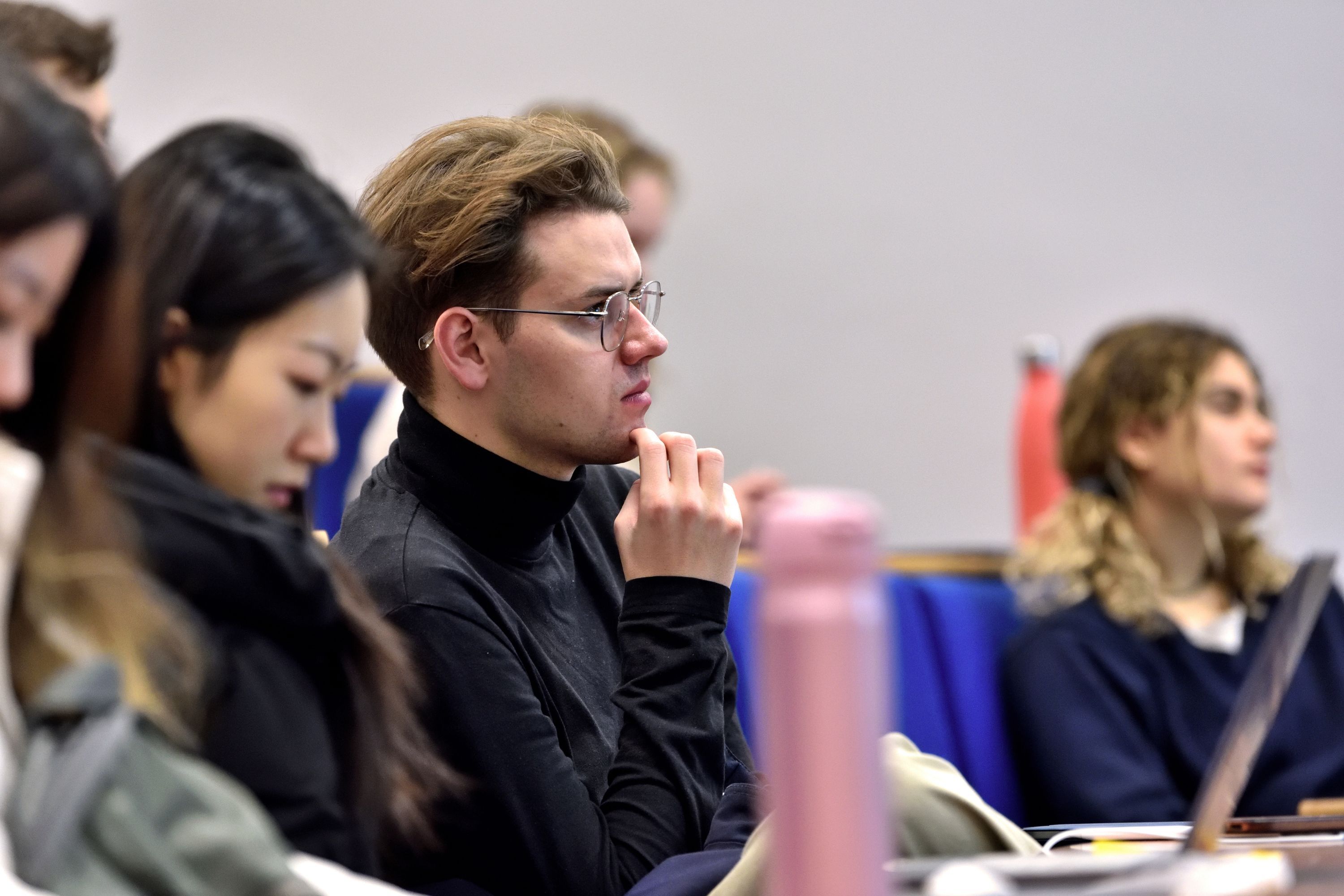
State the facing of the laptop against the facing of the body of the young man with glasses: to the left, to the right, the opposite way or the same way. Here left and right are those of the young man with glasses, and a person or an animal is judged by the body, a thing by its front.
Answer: the opposite way

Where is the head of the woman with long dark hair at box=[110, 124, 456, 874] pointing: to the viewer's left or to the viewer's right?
to the viewer's right

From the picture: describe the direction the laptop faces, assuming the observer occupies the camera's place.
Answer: facing to the left of the viewer

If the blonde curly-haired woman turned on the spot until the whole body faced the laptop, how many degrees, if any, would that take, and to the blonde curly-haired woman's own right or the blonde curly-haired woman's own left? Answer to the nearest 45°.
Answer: approximately 45° to the blonde curly-haired woman's own right

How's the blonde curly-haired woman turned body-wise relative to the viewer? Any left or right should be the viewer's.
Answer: facing the viewer and to the right of the viewer

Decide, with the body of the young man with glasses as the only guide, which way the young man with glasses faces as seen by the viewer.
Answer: to the viewer's right

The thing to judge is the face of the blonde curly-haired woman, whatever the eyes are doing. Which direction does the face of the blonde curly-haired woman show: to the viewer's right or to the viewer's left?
to the viewer's right

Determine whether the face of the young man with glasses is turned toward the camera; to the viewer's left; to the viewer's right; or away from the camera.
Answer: to the viewer's right

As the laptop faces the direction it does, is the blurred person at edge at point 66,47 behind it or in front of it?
in front
